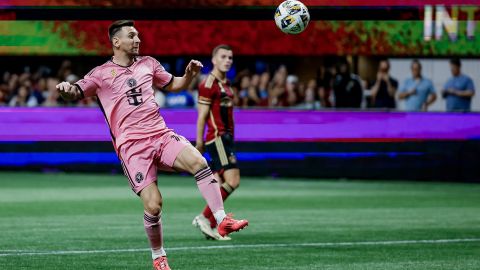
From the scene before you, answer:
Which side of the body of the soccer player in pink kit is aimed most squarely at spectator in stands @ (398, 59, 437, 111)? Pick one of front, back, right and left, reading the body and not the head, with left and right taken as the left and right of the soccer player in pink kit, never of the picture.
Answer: back

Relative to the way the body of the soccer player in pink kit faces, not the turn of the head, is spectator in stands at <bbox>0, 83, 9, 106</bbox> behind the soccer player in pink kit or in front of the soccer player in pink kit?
behind

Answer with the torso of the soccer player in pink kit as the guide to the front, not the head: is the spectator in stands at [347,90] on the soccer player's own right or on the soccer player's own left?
on the soccer player's own left

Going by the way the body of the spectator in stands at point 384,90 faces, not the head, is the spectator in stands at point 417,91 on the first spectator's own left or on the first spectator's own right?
on the first spectator's own left

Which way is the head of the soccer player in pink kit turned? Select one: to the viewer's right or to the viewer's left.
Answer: to the viewer's right

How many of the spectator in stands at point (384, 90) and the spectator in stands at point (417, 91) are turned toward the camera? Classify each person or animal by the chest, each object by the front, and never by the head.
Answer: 2

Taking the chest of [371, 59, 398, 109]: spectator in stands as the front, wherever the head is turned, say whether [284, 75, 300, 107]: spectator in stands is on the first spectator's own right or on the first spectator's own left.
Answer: on the first spectator's own right

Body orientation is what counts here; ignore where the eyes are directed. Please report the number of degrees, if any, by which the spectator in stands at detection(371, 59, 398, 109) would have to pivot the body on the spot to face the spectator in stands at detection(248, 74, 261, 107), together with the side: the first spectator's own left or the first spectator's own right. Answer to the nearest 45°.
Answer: approximately 90° to the first spectator's own right

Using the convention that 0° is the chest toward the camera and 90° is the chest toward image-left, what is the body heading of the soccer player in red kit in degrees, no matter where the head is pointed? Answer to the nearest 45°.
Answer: approximately 315°
